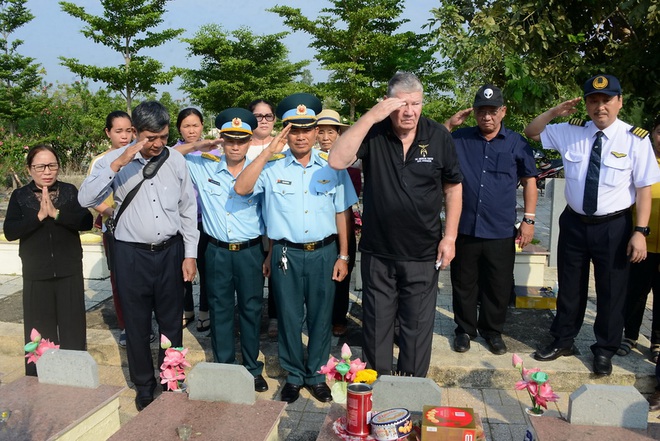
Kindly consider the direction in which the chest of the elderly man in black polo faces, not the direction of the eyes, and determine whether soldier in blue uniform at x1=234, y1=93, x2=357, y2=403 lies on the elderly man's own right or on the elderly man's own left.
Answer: on the elderly man's own right

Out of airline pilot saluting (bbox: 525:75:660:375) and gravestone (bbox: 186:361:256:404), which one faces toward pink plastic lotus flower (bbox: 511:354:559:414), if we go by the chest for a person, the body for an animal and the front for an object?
the airline pilot saluting

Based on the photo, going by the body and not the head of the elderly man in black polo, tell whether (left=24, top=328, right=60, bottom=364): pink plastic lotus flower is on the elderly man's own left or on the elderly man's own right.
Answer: on the elderly man's own right

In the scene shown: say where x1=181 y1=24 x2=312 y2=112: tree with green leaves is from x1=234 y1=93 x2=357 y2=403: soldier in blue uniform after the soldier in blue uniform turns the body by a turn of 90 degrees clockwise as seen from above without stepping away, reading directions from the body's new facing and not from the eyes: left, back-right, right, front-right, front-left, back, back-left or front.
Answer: right

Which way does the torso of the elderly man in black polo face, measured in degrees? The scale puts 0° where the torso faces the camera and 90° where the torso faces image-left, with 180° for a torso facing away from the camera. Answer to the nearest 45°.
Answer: approximately 0°

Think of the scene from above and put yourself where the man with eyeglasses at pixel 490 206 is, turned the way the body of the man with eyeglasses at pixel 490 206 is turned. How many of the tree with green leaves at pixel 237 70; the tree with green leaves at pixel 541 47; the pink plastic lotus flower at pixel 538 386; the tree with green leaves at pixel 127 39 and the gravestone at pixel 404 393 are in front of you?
2

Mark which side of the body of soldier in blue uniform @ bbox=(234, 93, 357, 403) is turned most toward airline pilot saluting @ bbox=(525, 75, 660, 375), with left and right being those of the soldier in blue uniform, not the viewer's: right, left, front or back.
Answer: left

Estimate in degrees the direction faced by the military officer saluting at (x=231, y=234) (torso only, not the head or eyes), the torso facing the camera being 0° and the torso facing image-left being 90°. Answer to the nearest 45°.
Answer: approximately 0°

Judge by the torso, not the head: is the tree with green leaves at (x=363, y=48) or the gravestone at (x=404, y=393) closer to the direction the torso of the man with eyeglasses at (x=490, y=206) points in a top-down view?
the gravestone

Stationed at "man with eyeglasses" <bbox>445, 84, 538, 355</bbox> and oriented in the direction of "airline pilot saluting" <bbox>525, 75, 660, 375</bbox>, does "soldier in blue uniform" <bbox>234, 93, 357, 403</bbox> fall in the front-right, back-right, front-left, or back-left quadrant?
back-right
